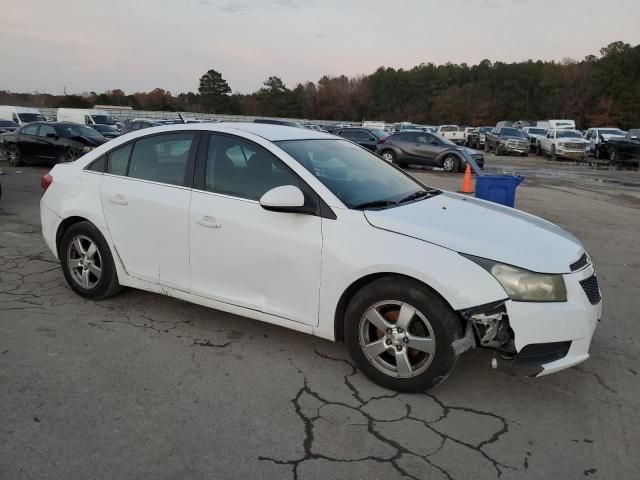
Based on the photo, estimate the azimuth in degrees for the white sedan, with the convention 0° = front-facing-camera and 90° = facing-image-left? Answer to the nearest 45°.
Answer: approximately 315°

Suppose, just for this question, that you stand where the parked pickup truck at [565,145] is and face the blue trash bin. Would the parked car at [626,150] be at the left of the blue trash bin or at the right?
left

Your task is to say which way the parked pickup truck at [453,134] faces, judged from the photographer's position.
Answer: facing the viewer and to the right of the viewer

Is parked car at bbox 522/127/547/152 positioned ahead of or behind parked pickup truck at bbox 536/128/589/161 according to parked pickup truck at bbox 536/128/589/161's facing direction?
behind

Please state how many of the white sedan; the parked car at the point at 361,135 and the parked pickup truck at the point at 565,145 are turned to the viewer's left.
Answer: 0

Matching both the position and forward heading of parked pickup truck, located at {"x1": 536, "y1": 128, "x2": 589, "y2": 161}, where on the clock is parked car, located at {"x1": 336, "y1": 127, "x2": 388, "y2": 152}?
parked car, located at {"x1": 336, "y1": 127, "x2": 388, "y2": 152} is roughly at 3 o'clock from parked pickup truck, located at {"x1": 536, "y1": 128, "x2": 589, "y2": 161}.
